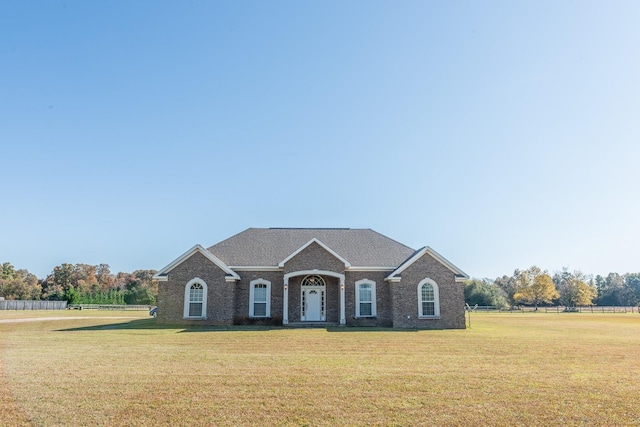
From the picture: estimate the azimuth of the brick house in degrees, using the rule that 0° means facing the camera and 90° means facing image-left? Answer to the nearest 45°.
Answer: approximately 0°
